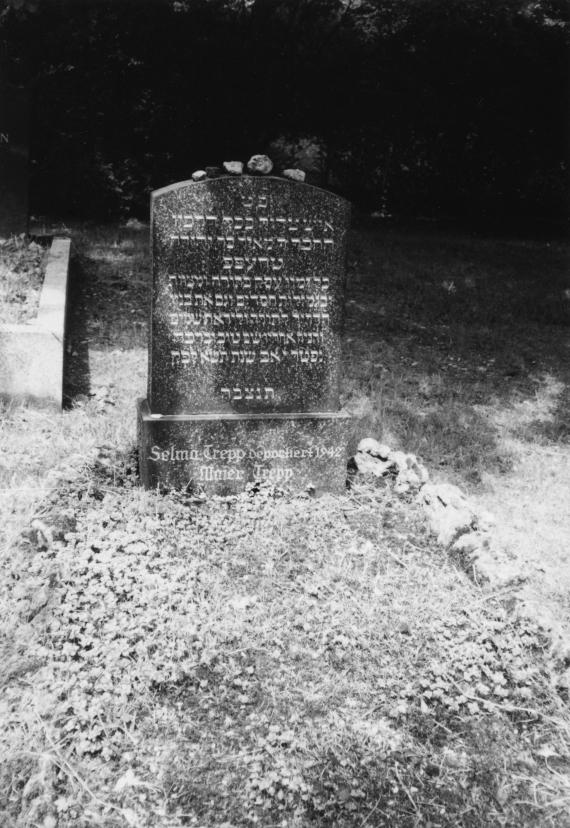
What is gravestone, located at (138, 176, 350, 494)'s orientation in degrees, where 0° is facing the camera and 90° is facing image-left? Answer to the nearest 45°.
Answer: approximately 0°

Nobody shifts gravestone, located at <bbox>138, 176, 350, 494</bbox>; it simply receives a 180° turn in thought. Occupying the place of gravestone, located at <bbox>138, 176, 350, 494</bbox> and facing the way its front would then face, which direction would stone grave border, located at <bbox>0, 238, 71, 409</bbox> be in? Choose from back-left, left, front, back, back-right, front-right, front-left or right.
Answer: front-left
